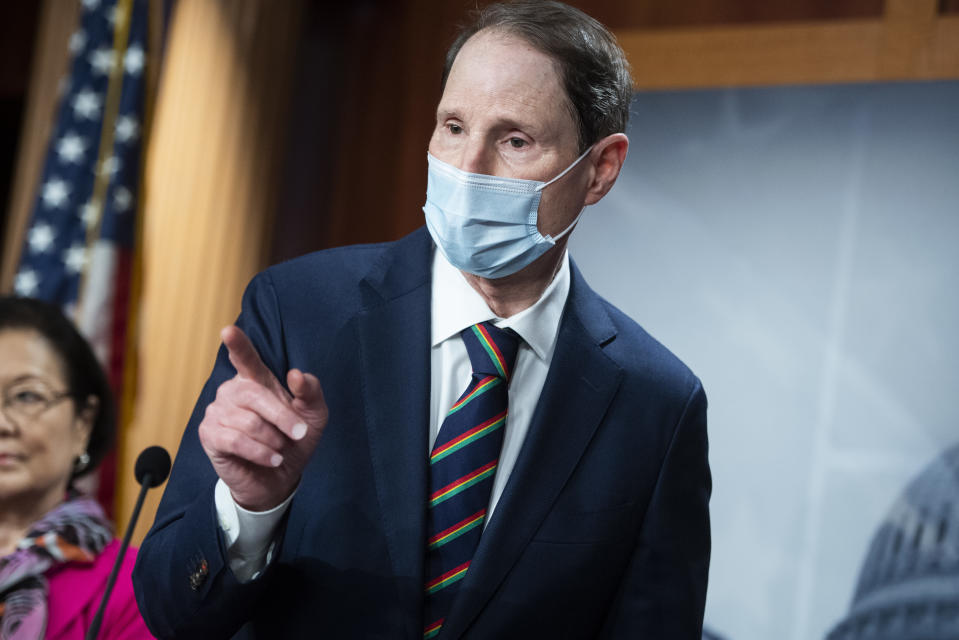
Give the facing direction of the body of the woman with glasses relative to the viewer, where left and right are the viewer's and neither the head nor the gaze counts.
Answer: facing the viewer and to the left of the viewer

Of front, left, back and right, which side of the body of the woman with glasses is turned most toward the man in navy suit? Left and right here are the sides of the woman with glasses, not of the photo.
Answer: left

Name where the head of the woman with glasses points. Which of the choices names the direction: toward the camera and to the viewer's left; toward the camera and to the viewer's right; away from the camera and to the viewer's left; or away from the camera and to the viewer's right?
toward the camera and to the viewer's left

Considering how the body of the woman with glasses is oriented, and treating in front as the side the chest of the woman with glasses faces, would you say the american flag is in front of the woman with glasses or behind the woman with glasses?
behind

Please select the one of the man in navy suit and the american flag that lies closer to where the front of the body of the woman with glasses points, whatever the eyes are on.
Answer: the man in navy suit

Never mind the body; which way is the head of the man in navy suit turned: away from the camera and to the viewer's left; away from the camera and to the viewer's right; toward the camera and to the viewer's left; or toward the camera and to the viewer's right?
toward the camera and to the viewer's left

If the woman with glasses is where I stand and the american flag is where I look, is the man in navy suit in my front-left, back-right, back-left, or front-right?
back-right
